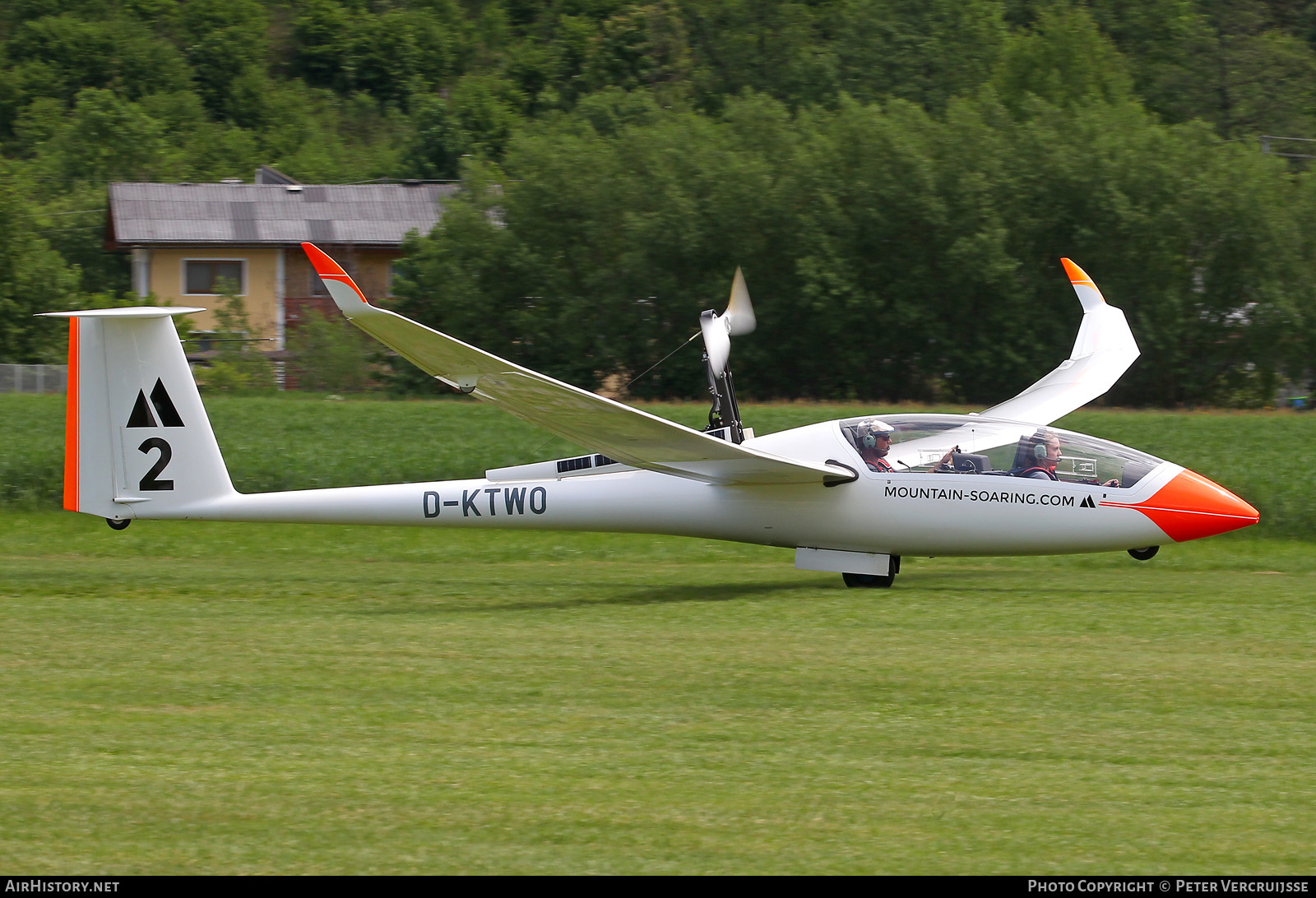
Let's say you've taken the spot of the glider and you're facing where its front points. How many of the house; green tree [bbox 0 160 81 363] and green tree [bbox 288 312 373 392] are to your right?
0

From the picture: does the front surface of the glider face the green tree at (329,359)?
no

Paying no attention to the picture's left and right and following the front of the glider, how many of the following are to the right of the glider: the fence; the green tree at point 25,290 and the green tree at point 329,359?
0

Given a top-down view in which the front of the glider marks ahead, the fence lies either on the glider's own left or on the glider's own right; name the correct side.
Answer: on the glider's own left

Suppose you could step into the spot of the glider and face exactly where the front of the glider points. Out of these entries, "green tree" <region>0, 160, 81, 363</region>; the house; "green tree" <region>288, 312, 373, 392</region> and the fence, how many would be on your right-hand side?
0

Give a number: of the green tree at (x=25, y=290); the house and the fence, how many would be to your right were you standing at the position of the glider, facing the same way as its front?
0

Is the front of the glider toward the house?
no

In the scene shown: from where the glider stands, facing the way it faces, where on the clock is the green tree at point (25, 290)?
The green tree is roughly at 8 o'clock from the glider.

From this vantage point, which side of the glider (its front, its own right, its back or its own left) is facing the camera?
right
